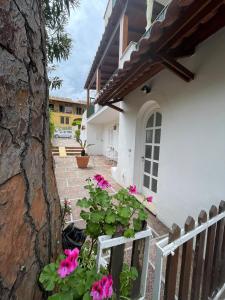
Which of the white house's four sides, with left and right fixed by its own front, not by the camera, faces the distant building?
right

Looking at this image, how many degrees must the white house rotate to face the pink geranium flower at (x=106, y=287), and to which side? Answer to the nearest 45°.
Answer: approximately 45° to its left

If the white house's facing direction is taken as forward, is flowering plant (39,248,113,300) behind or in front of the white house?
in front

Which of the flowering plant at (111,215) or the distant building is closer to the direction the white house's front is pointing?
the flowering plant

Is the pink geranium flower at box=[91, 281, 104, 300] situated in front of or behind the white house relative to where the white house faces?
in front

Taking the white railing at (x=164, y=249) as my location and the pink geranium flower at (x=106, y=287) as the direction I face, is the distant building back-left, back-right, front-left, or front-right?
back-right

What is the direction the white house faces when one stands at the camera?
facing the viewer and to the left of the viewer

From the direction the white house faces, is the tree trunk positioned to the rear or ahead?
ahead

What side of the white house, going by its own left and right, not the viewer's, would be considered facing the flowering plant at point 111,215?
front
